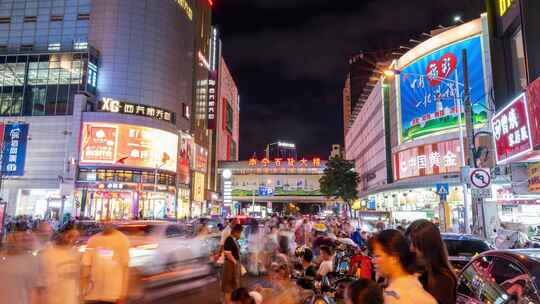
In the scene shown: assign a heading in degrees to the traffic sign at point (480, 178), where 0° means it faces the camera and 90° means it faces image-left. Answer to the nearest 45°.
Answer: approximately 0°

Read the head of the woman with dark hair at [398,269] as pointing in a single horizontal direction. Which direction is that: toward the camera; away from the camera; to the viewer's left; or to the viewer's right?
to the viewer's left

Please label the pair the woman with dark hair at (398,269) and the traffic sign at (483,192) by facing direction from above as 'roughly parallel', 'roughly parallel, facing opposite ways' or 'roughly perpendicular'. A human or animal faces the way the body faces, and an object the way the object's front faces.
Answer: roughly perpendicular

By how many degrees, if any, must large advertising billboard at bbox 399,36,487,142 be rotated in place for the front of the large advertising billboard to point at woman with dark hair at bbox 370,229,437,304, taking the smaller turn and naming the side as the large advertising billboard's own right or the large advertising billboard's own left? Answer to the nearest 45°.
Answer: approximately 45° to the large advertising billboard's own left

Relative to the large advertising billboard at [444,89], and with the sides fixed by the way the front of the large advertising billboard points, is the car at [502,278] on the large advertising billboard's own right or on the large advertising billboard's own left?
on the large advertising billboard's own left

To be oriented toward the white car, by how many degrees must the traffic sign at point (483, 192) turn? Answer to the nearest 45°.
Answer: approximately 45° to its right

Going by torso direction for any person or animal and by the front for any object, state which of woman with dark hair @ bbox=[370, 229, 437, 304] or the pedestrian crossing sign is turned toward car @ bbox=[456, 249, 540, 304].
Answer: the pedestrian crossing sign
